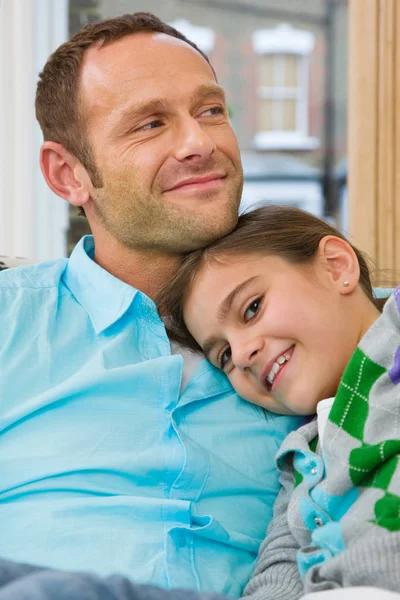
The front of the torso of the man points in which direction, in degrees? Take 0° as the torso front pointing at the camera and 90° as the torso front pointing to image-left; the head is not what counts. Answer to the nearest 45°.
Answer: approximately 315°

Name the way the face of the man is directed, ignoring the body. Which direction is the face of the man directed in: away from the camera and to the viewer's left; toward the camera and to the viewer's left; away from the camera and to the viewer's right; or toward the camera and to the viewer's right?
toward the camera and to the viewer's right

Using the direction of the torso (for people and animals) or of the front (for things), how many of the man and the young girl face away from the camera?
0

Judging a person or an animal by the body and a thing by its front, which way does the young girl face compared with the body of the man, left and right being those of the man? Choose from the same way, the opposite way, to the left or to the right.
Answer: to the right

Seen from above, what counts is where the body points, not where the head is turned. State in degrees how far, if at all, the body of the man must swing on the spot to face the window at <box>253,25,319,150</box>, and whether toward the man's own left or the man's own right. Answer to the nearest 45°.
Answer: approximately 135° to the man's own left

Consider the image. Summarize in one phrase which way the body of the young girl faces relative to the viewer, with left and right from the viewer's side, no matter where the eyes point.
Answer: facing the viewer and to the left of the viewer

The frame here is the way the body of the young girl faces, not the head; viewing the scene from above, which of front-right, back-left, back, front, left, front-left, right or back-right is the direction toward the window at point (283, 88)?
back-right
